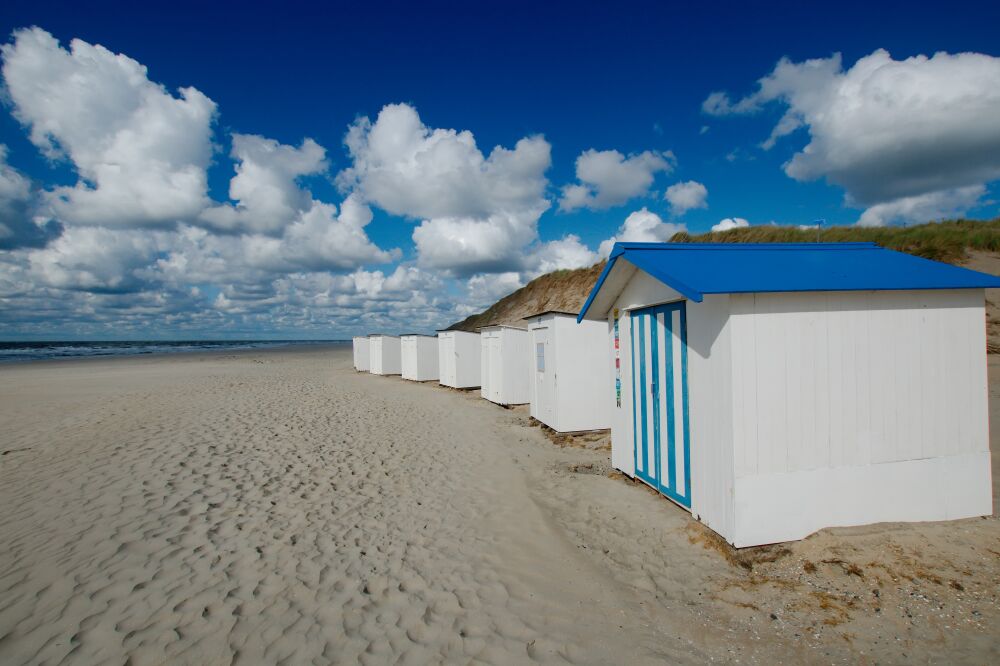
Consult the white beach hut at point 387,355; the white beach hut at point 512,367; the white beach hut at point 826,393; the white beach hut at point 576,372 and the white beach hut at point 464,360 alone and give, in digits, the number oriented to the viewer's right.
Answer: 0

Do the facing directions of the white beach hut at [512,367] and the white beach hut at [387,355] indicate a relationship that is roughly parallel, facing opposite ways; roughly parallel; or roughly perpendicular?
roughly parallel

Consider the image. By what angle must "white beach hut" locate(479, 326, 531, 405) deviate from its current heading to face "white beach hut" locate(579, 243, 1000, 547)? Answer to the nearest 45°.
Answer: approximately 45° to its left

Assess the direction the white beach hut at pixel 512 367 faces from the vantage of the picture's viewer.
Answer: facing the viewer and to the left of the viewer

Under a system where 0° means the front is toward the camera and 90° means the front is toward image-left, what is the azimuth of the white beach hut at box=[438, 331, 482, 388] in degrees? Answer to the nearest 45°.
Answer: approximately 45°

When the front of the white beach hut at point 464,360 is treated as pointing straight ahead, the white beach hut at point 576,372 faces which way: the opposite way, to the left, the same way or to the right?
the same way

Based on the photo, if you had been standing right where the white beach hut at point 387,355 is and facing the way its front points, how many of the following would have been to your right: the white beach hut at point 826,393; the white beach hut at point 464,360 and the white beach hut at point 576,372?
0

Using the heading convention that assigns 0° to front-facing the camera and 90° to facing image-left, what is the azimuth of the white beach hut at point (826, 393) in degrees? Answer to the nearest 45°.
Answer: approximately 45°

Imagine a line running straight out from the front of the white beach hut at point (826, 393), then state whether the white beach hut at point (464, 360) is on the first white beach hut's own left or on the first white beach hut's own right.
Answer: on the first white beach hut's own right

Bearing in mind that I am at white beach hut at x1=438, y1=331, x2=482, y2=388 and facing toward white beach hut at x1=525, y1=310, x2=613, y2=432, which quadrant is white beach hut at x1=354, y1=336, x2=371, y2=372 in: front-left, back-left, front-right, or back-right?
back-right

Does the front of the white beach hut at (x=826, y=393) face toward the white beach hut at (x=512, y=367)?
no

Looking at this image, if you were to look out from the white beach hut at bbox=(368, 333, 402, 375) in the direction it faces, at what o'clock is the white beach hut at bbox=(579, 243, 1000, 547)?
the white beach hut at bbox=(579, 243, 1000, 547) is roughly at 10 o'clock from the white beach hut at bbox=(368, 333, 402, 375).

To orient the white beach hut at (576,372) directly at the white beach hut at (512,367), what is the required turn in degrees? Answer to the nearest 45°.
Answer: approximately 90° to its right

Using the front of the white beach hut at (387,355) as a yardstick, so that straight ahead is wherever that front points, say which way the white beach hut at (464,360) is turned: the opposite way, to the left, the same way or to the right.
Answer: the same way

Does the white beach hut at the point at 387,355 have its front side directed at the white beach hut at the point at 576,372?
no
